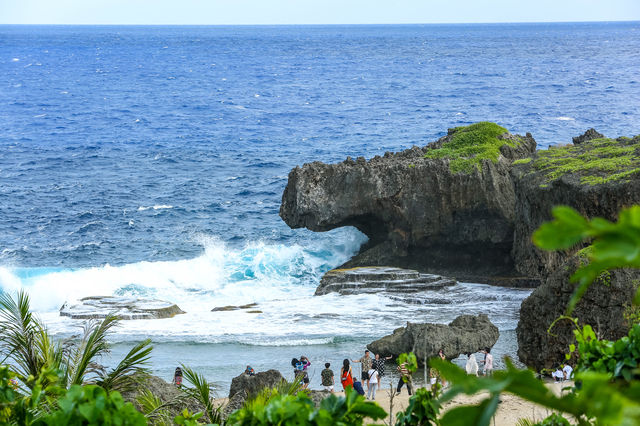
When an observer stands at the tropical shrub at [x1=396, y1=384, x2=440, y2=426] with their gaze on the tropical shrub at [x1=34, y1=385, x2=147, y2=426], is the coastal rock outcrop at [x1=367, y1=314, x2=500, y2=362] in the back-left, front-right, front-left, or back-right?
back-right

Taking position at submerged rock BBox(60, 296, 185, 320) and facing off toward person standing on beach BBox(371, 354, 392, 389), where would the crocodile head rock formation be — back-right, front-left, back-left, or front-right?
front-left

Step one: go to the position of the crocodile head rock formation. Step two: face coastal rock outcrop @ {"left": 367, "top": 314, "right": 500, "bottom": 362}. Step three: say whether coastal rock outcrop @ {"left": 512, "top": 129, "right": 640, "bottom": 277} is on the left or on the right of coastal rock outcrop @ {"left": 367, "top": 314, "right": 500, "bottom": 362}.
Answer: left

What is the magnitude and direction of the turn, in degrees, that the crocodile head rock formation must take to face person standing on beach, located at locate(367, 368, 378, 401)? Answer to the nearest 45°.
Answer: approximately 90° to its left

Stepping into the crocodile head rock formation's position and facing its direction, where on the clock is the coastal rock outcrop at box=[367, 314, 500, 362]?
The coastal rock outcrop is roughly at 9 o'clock from the crocodile head rock formation.

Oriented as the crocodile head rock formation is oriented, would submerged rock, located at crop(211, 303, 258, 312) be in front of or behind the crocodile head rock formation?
in front

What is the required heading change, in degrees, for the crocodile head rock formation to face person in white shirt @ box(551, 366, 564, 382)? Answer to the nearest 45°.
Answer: approximately 90° to its left

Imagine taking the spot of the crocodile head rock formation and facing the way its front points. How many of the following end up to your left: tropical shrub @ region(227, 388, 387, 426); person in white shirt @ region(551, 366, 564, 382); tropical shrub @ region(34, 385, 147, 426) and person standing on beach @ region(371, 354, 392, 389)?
4

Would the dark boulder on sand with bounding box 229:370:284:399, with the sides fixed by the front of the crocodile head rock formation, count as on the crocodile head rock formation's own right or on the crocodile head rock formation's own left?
on the crocodile head rock formation's own left

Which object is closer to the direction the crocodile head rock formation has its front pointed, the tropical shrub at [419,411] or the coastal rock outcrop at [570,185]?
the tropical shrub

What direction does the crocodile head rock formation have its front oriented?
to the viewer's left

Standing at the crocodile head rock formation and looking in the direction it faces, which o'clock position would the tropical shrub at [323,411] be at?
The tropical shrub is roughly at 9 o'clock from the crocodile head rock formation.

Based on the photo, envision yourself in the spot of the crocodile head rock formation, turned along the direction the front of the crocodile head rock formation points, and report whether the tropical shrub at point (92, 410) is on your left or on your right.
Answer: on your left

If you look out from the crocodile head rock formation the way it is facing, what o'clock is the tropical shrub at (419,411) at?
The tropical shrub is roughly at 9 o'clock from the crocodile head rock formation.
